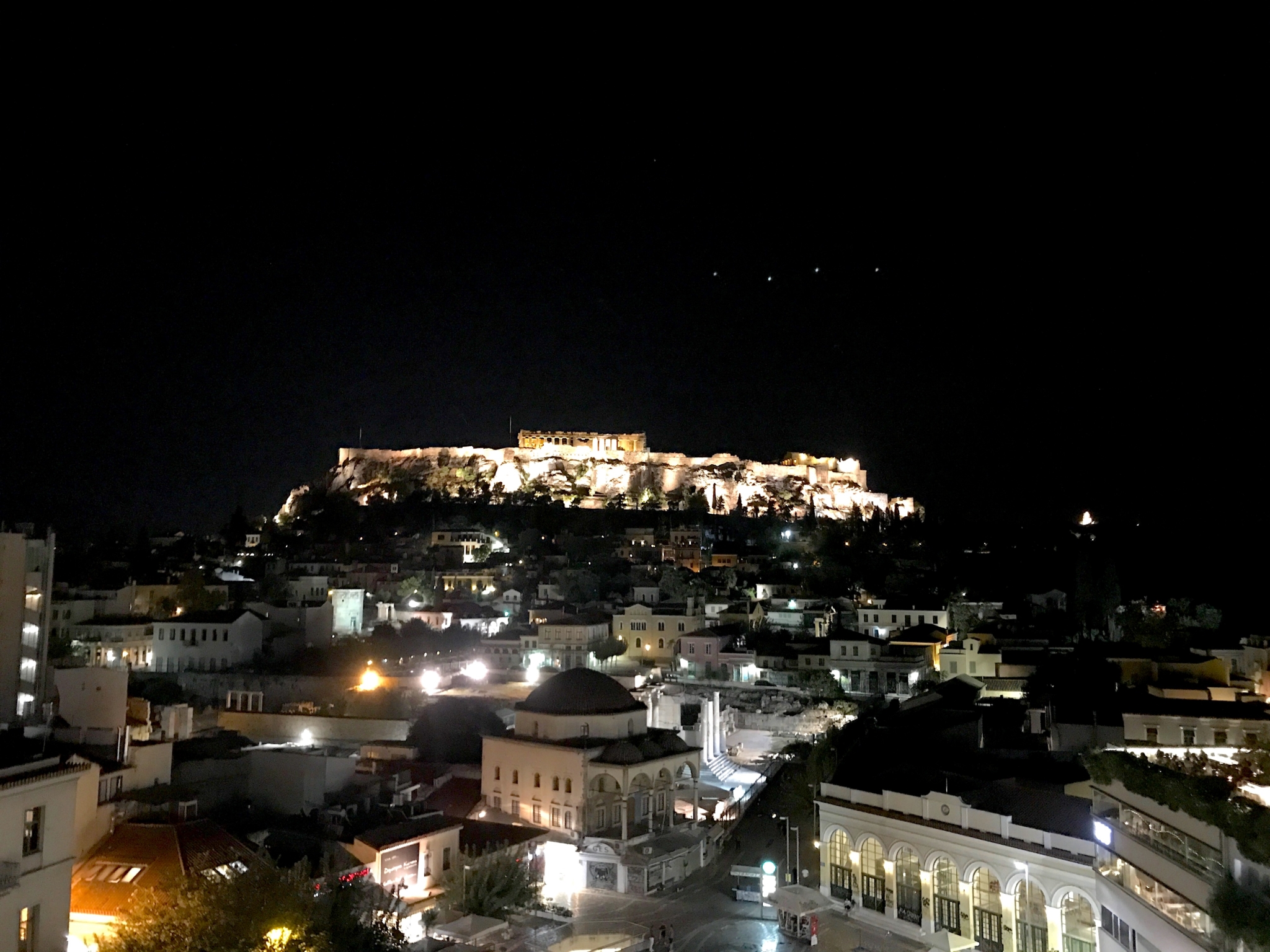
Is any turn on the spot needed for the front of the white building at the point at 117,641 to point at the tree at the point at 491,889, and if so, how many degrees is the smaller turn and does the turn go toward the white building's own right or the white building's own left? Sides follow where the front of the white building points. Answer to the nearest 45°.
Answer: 0° — it already faces it

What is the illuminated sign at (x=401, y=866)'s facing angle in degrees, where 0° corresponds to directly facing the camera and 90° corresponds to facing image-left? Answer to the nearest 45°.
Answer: approximately 45°

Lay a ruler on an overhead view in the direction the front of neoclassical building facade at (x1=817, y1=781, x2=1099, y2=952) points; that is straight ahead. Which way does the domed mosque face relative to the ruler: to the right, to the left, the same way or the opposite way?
to the left

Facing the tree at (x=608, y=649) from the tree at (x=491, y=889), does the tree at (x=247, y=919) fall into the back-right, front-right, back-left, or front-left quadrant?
back-left

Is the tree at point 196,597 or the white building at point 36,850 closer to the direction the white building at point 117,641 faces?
the white building

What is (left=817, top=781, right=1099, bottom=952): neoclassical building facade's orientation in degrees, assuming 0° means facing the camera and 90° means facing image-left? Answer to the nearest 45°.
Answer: approximately 45°

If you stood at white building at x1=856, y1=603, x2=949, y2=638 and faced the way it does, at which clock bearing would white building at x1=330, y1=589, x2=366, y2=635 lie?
white building at x1=330, y1=589, x2=366, y2=635 is roughly at 3 o'clock from white building at x1=856, y1=603, x2=949, y2=638.

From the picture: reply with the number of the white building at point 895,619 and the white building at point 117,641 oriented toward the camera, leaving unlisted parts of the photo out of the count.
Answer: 2

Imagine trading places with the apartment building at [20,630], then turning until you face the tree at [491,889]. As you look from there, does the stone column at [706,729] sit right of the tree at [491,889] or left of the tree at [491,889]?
left

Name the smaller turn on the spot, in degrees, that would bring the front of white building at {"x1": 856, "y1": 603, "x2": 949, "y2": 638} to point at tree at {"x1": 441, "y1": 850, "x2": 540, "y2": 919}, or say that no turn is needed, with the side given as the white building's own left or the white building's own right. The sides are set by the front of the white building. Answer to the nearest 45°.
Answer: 0° — it already faces it
